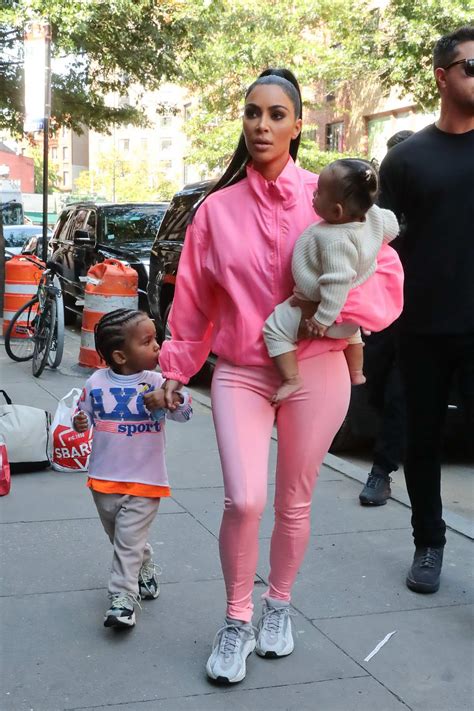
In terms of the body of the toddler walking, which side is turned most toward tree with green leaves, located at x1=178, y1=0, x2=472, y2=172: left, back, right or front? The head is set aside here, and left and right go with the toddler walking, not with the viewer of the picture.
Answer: back

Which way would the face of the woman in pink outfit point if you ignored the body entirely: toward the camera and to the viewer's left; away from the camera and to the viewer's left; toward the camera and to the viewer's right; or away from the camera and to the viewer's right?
toward the camera and to the viewer's left

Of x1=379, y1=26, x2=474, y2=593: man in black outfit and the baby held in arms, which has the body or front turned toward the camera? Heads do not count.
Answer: the man in black outfit

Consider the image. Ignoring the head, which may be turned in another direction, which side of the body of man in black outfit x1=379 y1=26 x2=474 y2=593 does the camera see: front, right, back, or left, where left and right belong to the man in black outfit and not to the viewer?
front

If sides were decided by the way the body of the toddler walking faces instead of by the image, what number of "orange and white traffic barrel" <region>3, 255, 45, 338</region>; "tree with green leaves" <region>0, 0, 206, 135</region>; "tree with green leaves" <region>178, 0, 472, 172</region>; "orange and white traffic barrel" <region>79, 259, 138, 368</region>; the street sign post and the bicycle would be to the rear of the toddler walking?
6

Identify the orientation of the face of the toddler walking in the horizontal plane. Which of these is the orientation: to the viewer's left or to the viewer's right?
to the viewer's right

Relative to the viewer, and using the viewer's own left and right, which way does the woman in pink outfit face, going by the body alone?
facing the viewer

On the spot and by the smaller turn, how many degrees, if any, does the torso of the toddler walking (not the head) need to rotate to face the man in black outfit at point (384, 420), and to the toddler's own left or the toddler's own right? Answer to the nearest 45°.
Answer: approximately 135° to the toddler's own left

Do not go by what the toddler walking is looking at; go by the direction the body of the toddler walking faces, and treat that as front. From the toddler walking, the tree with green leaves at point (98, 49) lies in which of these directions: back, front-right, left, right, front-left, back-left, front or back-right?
back
